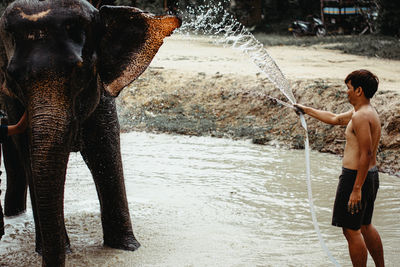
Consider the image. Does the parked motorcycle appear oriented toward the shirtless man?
no

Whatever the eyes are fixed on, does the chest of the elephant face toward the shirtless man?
no

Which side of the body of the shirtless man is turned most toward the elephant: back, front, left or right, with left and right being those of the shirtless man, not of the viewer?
front

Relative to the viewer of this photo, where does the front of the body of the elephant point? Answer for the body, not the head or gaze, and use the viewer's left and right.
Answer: facing the viewer

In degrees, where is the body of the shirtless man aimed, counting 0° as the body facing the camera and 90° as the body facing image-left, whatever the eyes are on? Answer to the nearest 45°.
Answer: approximately 90°

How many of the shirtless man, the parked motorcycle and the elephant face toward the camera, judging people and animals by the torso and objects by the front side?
1

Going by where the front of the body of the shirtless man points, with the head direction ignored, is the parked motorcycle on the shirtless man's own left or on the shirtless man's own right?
on the shirtless man's own right

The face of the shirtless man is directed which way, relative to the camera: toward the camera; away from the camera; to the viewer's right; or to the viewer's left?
to the viewer's left

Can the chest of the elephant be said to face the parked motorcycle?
no

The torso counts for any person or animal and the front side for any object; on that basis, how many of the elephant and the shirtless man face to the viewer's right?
0
